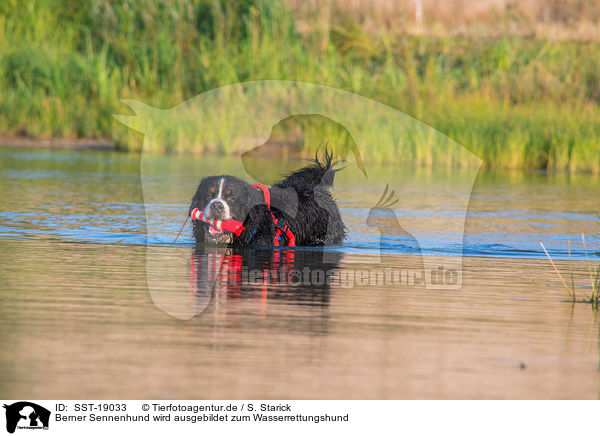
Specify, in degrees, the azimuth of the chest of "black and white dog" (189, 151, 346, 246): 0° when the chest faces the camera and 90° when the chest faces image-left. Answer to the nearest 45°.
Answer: approximately 45°
